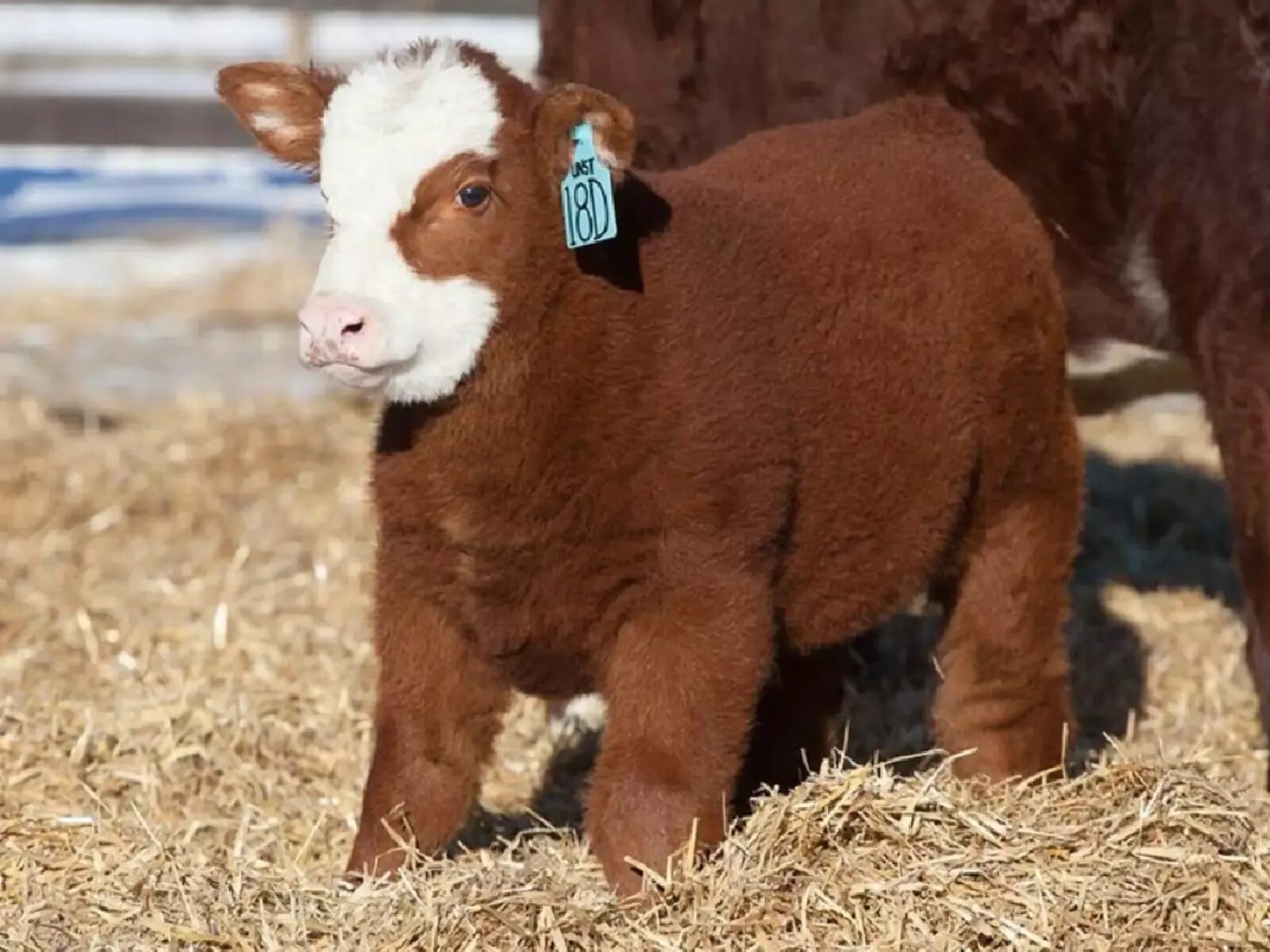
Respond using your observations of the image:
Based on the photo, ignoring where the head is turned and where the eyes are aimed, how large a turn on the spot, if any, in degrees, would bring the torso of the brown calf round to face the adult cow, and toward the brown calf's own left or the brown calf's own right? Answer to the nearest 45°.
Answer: approximately 180°

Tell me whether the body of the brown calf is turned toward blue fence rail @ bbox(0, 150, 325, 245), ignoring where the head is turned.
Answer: no

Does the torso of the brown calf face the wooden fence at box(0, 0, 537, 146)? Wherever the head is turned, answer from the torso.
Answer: no

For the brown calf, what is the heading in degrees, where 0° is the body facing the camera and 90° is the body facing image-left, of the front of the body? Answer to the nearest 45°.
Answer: approximately 45°
